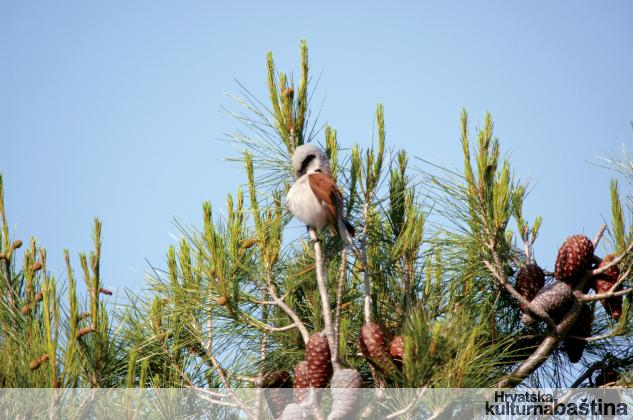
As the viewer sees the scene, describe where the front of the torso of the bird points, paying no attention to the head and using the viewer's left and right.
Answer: facing the viewer and to the left of the viewer

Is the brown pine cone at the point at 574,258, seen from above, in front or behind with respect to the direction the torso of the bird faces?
behind
